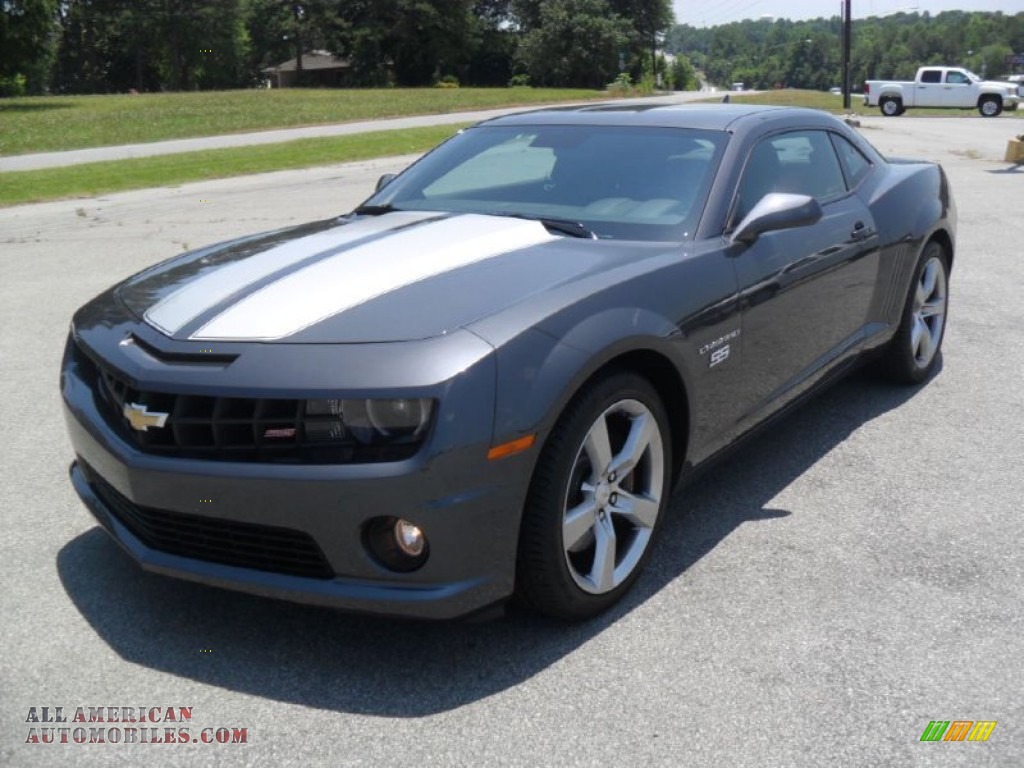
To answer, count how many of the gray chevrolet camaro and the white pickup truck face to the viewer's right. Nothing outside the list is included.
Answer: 1

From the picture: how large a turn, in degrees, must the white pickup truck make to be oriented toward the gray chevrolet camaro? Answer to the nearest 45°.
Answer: approximately 90° to its right

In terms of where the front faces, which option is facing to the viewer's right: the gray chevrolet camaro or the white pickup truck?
the white pickup truck

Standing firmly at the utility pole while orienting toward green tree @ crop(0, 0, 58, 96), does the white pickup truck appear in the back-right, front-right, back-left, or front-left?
back-left

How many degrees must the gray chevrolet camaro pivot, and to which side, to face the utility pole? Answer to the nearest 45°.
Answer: approximately 135° to its right

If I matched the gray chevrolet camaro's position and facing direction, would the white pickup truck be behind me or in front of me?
behind

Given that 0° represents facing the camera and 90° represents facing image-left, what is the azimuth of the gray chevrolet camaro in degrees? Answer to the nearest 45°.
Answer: approximately 45°

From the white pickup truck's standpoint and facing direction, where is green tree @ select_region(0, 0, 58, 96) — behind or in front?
behind

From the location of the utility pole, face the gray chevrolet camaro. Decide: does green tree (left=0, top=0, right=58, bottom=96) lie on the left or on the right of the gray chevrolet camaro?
right

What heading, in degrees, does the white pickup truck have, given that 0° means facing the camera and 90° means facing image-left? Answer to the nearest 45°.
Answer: approximately 270°
